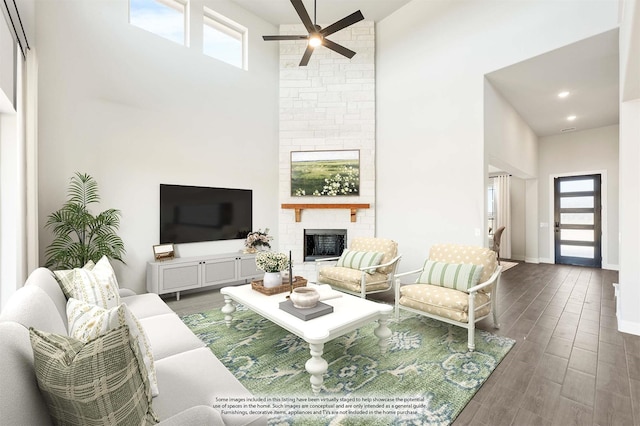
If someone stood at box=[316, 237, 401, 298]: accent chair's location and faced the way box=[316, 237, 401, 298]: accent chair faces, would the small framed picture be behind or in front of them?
in front

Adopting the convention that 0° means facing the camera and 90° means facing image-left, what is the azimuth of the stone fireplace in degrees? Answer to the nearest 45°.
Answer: approximately 0°

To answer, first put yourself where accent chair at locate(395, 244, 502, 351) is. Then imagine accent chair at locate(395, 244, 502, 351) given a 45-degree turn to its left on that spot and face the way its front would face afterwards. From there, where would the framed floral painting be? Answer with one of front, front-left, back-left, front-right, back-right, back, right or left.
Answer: back-right

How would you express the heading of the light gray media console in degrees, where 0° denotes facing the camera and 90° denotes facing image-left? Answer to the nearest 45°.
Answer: approximately 315°

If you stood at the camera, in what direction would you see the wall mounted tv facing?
facing the viewer and to the right of the viewer

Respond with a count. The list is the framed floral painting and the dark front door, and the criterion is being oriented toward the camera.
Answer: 2

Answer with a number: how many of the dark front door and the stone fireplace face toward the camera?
2

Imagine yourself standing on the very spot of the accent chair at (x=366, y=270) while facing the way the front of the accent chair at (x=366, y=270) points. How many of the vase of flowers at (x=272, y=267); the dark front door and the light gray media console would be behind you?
1

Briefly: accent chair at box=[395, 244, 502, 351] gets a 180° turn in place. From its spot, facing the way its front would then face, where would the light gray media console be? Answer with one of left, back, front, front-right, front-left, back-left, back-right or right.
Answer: back-left

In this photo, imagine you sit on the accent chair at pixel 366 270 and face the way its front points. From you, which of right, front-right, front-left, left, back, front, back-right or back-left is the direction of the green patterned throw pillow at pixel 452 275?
left

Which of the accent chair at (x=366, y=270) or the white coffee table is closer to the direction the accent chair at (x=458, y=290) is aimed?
the white coffee table

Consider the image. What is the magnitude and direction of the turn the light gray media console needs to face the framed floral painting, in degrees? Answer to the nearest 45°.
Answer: approximately 45° to its left

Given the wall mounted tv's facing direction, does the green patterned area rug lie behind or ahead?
ahead
